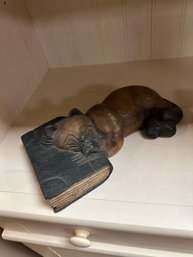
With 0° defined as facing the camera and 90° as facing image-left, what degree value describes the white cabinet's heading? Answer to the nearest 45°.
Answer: approximately 0°
